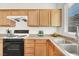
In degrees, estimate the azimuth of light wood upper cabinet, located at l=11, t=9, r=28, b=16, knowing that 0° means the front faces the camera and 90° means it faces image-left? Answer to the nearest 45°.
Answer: approximately 0°

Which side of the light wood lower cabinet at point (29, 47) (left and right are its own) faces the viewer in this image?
front

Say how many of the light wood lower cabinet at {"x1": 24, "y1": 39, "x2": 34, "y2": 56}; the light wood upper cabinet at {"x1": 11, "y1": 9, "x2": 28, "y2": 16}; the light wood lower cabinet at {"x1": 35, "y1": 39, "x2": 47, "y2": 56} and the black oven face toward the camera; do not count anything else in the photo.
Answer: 4

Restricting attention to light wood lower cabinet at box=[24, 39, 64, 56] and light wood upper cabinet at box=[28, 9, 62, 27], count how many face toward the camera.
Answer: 2

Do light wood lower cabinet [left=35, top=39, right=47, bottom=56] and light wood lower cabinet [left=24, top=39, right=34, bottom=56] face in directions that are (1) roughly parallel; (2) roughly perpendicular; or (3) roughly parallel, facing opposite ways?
roughly parallel

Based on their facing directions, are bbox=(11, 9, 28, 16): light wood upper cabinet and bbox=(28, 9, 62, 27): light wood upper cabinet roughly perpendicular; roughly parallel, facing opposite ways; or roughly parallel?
roughly parallel

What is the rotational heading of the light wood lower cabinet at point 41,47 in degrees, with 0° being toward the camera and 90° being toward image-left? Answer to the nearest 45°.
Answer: approximately 0°

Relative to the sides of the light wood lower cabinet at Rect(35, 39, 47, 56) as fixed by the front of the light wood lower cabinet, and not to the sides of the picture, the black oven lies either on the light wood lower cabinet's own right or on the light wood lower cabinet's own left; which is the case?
on the light wood lower cabinet's own right

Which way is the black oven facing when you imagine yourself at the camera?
facing the viewer

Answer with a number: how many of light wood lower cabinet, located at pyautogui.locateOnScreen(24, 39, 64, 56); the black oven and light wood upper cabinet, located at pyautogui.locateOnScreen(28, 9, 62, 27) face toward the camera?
3

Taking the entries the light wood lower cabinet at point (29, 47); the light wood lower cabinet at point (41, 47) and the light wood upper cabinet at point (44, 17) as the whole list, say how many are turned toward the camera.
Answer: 3
